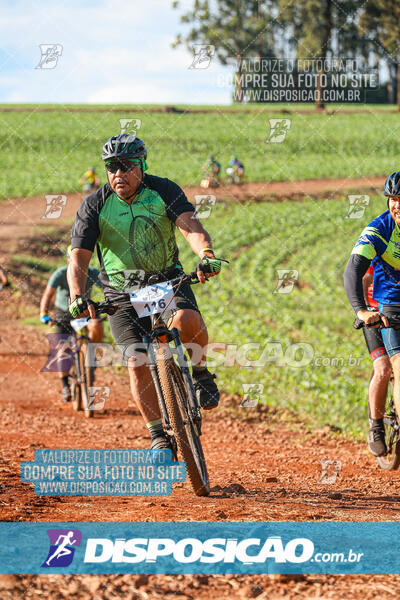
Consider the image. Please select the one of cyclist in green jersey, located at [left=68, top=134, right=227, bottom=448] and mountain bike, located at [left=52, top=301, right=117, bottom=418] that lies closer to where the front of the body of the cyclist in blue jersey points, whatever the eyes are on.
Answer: the cyclist in green jersey

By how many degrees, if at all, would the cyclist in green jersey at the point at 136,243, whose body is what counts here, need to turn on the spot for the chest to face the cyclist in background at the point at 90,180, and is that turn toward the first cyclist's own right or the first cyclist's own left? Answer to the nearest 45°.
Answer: approximately 180°

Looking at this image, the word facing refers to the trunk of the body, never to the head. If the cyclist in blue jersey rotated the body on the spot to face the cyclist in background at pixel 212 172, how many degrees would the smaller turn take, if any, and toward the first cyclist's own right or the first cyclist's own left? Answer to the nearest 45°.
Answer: approximately 180°

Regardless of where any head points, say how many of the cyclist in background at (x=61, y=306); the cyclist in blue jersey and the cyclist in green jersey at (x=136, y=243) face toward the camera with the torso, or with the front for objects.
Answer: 3

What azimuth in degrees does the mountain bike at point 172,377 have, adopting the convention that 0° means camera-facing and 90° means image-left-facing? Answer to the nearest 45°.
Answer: approximately 0°

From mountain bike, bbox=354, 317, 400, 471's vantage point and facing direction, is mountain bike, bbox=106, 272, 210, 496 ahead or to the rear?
ahead

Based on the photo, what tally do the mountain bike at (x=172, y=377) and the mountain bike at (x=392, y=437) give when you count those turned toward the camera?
2

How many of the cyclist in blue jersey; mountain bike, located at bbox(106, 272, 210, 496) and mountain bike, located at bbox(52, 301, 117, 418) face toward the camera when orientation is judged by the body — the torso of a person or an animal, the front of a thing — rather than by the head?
3

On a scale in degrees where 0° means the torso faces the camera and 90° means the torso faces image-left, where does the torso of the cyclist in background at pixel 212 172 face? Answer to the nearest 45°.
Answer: approximately 45°

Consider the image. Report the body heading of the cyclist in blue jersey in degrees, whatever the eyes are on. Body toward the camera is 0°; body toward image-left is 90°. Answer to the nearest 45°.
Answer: approximately 0°

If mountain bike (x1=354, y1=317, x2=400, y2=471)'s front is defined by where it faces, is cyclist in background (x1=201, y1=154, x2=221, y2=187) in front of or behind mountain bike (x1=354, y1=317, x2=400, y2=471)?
behind

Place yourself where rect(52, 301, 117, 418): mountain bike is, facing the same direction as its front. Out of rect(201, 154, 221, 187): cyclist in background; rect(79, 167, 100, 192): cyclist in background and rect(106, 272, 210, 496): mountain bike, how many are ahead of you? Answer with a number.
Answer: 1
